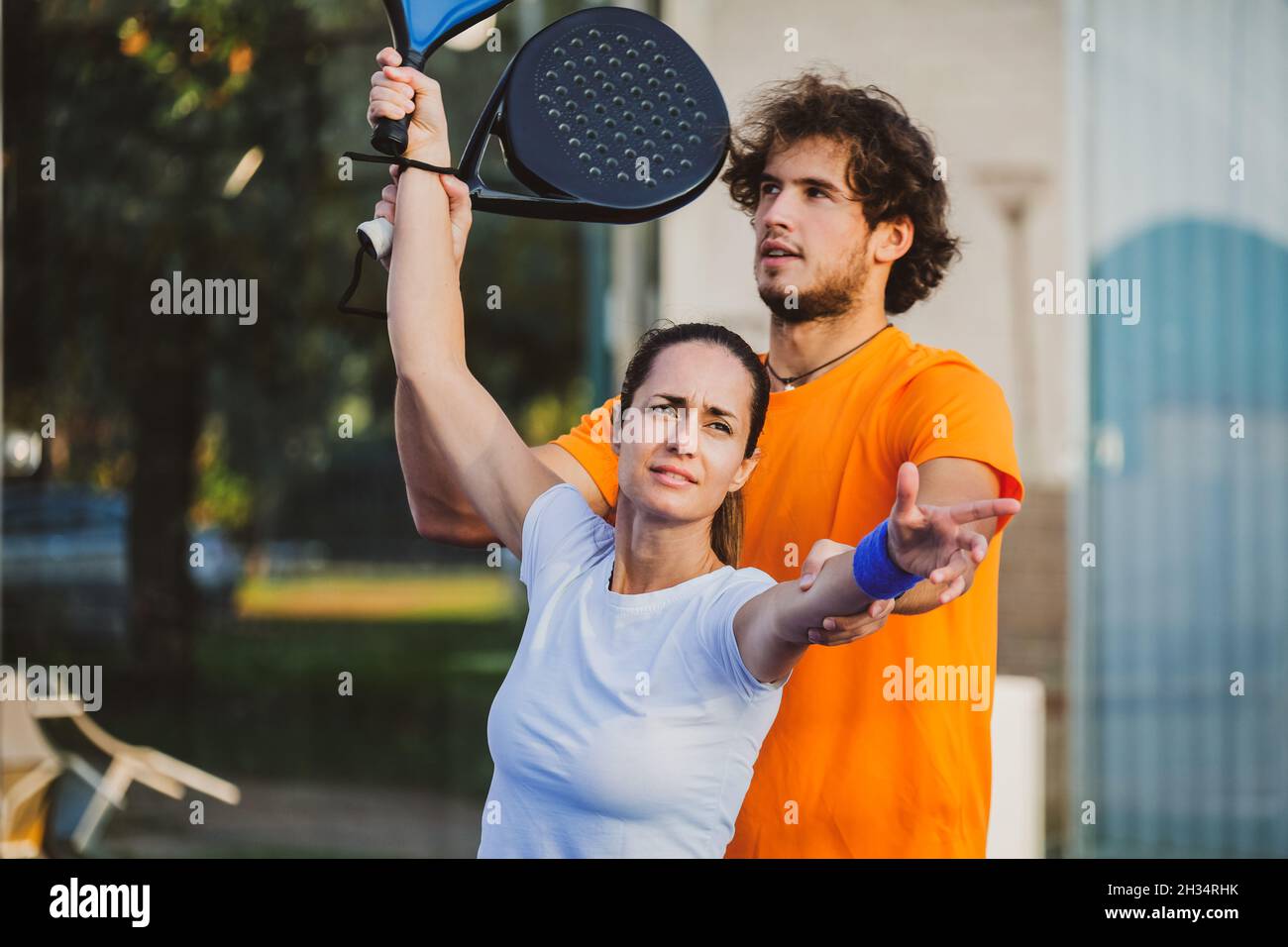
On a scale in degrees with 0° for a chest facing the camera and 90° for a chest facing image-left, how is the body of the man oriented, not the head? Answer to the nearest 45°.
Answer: approximately 45°

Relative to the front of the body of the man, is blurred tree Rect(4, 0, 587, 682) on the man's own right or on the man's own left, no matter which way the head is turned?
on the man's own right

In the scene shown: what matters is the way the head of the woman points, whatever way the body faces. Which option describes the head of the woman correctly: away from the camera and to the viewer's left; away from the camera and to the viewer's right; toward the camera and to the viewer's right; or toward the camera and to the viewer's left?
toward the camera and to the viewer's left

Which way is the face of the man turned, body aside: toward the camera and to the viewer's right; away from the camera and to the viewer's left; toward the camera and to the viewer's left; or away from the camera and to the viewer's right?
toward the camera and to the viewer's left
